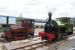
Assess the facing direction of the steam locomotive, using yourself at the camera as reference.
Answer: facing the viewer and to the left of the viewer

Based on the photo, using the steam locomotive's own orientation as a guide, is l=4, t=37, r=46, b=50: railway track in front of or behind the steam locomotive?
in front
